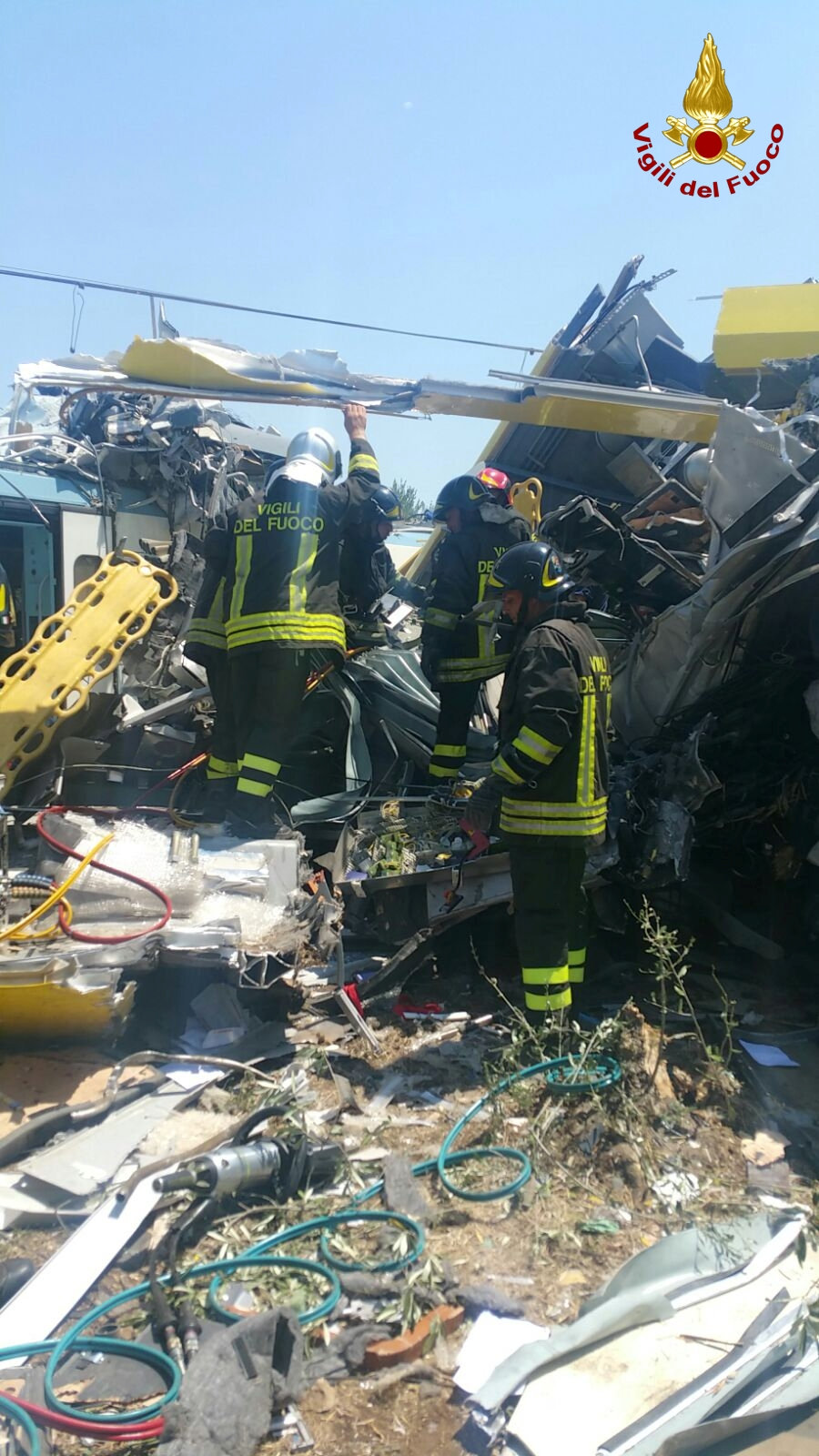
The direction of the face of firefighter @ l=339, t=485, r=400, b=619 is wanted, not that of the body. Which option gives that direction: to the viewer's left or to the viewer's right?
to the viewer's right

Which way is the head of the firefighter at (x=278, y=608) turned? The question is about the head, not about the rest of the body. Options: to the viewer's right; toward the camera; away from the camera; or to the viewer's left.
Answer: away from the camera

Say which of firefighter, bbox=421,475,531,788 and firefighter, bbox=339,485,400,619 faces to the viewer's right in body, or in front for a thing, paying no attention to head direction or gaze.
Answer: firefighter, bbox=339,485,400,619

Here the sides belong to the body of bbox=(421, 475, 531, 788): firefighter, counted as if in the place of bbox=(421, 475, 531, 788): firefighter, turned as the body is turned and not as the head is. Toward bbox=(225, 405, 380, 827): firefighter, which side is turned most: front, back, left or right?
left

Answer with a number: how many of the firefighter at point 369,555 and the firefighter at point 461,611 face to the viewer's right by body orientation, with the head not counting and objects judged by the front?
1

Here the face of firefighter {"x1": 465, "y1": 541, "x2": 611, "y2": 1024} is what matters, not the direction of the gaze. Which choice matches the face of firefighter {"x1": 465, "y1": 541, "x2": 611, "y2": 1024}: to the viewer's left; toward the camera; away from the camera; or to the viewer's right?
to the viewer's left

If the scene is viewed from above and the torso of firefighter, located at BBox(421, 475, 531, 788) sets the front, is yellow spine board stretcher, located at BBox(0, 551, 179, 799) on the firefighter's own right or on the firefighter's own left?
on the firefighter's own left

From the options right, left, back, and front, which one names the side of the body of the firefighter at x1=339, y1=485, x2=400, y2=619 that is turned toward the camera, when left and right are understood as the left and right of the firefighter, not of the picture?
right

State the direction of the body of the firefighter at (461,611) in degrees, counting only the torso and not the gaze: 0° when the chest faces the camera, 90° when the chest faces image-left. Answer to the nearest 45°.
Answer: approximately 135°

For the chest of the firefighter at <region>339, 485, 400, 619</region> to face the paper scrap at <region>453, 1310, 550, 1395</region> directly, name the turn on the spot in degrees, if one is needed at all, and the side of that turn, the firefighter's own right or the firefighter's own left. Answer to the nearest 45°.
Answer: approximately 90° to the firefighter's own right
